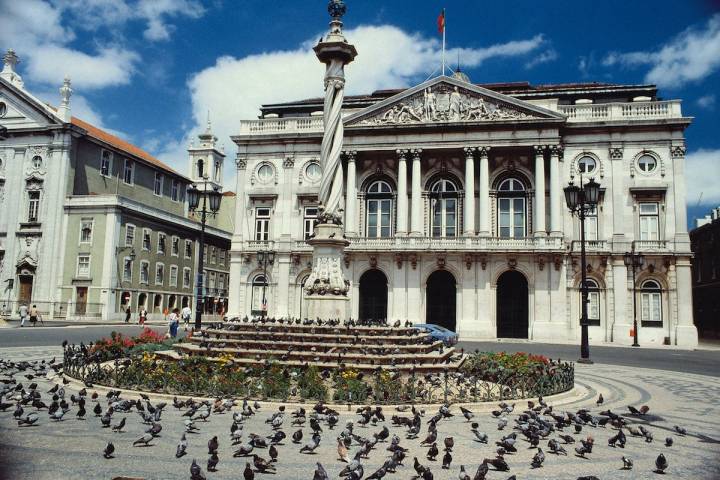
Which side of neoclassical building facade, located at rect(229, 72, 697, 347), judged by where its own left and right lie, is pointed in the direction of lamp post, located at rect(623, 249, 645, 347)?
left

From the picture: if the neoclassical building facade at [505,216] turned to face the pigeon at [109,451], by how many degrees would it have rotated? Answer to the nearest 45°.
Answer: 0° — it already faces it

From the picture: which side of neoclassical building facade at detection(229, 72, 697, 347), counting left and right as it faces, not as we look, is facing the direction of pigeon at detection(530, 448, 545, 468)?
front

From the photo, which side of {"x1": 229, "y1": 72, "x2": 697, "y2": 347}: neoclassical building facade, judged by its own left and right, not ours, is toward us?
front

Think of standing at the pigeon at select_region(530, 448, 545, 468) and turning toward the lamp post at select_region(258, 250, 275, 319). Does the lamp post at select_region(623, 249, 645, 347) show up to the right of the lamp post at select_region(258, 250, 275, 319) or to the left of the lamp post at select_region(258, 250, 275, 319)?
right

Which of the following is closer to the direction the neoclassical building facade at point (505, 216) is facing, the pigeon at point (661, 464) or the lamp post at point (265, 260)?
the pigeon

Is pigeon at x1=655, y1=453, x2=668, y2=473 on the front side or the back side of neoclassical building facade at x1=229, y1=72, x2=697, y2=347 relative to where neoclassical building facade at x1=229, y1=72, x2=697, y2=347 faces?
on the front side

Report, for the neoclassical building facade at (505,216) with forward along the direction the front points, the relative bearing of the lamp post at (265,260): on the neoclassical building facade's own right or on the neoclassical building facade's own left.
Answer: on the neoclassical building facade's own right

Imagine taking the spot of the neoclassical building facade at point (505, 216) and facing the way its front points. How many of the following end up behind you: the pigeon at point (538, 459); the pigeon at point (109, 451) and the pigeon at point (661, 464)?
0

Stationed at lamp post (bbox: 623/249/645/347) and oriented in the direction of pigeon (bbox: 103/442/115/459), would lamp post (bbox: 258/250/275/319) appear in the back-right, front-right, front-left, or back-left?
front-right

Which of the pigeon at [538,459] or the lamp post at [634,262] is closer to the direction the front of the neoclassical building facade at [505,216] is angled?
the pigeon

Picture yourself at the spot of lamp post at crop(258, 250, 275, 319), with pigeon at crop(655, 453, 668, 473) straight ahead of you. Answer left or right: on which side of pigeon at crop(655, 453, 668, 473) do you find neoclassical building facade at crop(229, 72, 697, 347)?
left
